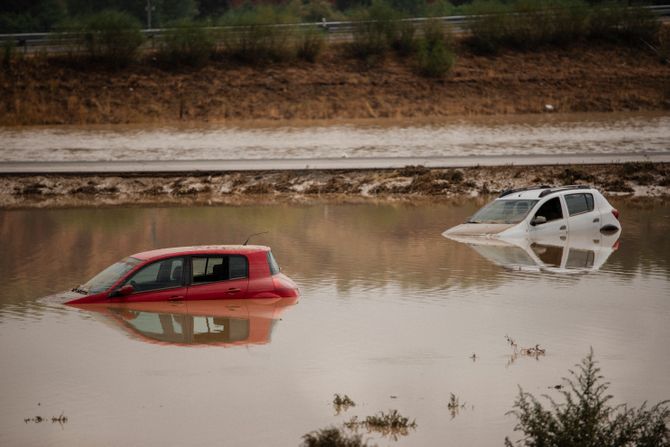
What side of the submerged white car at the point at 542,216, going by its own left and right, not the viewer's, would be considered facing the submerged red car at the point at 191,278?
front

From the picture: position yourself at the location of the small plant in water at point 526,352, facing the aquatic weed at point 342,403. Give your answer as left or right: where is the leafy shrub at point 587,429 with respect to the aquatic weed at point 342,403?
left

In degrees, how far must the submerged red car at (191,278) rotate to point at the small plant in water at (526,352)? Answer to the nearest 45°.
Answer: approximately 135° to its left

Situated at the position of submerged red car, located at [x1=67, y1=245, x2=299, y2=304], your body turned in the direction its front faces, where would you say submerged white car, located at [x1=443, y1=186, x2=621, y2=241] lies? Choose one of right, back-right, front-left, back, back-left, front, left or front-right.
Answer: back-right

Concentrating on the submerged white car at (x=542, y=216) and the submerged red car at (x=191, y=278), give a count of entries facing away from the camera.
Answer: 0

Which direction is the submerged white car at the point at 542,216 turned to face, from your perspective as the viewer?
facing the viewer and to the left of the viewer

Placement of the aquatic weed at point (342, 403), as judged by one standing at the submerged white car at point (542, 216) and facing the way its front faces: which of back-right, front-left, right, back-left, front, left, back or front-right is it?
front-left

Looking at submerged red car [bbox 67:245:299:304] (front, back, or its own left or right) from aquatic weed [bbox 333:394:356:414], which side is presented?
left

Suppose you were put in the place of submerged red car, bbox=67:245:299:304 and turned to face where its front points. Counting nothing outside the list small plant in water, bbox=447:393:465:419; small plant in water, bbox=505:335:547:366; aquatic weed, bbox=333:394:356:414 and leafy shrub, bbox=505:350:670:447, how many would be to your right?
0

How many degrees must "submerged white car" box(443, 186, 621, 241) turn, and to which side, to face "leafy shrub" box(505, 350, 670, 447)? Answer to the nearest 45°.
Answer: approximately 45° to its left

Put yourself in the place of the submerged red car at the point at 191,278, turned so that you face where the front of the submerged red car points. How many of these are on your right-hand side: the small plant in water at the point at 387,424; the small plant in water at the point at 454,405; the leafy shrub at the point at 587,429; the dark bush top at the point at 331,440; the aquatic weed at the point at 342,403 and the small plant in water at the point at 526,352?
0

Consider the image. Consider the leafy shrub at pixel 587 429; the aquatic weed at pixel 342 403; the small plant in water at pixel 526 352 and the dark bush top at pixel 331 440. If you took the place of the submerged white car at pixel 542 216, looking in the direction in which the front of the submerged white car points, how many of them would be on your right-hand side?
0

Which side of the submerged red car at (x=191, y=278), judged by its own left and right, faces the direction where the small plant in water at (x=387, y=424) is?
left

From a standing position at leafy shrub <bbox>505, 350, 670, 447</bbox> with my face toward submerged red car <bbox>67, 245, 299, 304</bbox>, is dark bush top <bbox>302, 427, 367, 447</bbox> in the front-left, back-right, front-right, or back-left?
front-left

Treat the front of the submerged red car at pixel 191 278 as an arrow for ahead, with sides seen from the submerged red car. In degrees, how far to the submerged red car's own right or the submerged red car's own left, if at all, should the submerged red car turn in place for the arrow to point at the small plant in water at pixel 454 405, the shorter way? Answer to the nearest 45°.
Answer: approximately 135° to the submerged red car's own left

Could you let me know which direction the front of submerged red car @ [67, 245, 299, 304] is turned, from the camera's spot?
facing to the left of the viewer

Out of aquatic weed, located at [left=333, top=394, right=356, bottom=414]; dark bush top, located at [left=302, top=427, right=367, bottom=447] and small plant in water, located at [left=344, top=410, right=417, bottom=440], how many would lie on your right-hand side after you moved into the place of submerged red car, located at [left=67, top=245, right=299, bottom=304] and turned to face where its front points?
0
